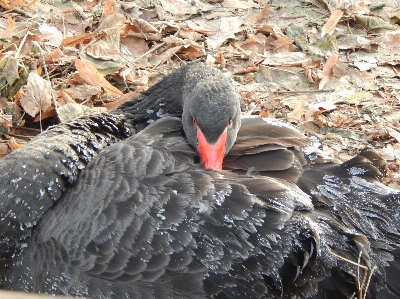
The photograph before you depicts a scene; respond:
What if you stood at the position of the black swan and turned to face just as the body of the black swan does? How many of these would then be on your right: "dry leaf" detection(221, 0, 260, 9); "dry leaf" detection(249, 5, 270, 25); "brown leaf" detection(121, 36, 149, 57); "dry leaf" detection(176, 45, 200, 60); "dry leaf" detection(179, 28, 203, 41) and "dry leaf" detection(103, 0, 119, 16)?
6

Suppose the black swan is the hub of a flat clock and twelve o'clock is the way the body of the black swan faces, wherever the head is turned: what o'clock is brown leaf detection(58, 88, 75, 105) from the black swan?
The brown leaf is roughly at 2 o'clock from the black swan.

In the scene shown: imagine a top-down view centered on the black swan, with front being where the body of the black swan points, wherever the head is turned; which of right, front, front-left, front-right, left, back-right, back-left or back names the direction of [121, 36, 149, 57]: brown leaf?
right

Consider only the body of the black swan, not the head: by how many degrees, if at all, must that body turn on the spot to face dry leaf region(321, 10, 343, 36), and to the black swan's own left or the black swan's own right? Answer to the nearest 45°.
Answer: approximately 135° to the black swan's own right

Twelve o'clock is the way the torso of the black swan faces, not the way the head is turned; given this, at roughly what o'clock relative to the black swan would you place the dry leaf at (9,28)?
The dry leaf is roughly at 2 o'clock from the black swan.

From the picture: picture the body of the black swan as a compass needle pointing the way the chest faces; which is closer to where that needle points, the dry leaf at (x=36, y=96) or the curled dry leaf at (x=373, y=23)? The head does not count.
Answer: the dry leaf

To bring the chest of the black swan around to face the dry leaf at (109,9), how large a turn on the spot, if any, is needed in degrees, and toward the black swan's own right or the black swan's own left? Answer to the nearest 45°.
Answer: approximately 90° to the black swan's own right

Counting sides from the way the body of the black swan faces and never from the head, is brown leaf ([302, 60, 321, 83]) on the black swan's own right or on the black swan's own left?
on the black swan's own right

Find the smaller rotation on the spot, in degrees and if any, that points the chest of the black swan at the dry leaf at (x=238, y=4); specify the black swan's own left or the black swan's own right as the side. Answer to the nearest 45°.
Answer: approximately 90° to the black swan's own right

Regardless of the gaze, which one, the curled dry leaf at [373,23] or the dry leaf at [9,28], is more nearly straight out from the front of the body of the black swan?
the dry leaf

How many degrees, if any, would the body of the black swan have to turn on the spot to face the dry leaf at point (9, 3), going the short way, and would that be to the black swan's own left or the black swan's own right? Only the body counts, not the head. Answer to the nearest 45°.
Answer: approximately 45° to the black swan's own right

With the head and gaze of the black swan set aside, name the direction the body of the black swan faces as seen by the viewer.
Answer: to the viewer's left

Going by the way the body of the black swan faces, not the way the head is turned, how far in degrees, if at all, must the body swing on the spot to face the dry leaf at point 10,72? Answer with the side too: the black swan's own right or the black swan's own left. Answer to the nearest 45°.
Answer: approximately 45° to the black swan's own right

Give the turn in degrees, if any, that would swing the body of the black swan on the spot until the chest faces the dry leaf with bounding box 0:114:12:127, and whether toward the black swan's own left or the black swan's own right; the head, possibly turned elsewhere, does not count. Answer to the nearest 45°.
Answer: approximately 45° to the black swan's own right

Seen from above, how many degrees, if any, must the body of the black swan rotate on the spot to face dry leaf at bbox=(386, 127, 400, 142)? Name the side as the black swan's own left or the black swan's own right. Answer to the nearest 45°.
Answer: approximately 135° to the black swan's own right
